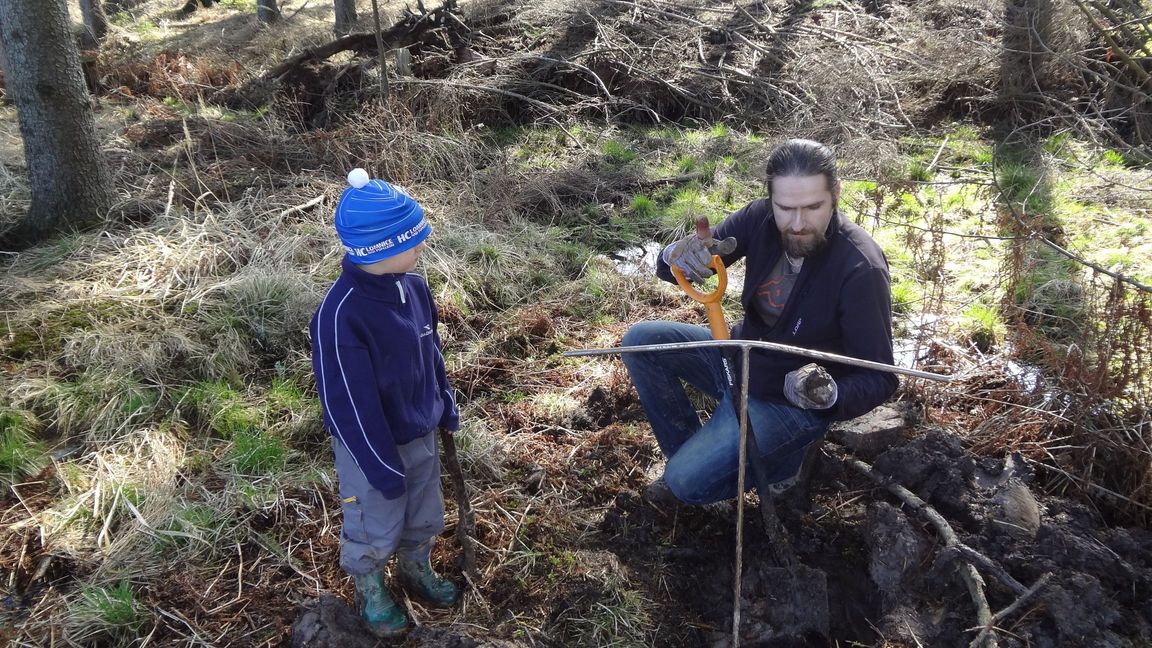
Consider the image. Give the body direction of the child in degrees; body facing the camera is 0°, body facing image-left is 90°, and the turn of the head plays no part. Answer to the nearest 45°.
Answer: approximately 315°

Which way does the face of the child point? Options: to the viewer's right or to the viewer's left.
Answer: to the viewer's right

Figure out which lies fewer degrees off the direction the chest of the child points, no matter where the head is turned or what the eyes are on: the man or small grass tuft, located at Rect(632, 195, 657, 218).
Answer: the man

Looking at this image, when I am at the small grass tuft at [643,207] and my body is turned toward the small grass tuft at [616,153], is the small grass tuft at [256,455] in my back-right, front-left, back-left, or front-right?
back-left

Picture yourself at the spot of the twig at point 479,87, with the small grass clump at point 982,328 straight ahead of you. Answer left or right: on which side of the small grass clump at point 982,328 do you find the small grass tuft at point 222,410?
right

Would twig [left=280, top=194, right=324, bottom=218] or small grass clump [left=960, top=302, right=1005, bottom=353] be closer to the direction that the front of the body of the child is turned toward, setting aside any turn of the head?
the small grass clump

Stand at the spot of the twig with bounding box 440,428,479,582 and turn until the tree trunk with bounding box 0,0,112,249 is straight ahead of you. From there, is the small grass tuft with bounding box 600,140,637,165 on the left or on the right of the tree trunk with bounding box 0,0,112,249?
right

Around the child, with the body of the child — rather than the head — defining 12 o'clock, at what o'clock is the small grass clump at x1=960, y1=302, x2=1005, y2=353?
The small grass clump is roughly at 10 o'clock from the child.

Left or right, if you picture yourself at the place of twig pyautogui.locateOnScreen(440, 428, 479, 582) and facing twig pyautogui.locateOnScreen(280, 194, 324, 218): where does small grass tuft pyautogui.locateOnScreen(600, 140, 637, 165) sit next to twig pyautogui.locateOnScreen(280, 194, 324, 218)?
right

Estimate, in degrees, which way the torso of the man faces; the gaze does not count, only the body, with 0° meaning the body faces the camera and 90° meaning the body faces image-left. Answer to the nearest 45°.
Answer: approximately 45°

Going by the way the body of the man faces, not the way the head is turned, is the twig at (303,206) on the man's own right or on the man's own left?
on the man's own right
